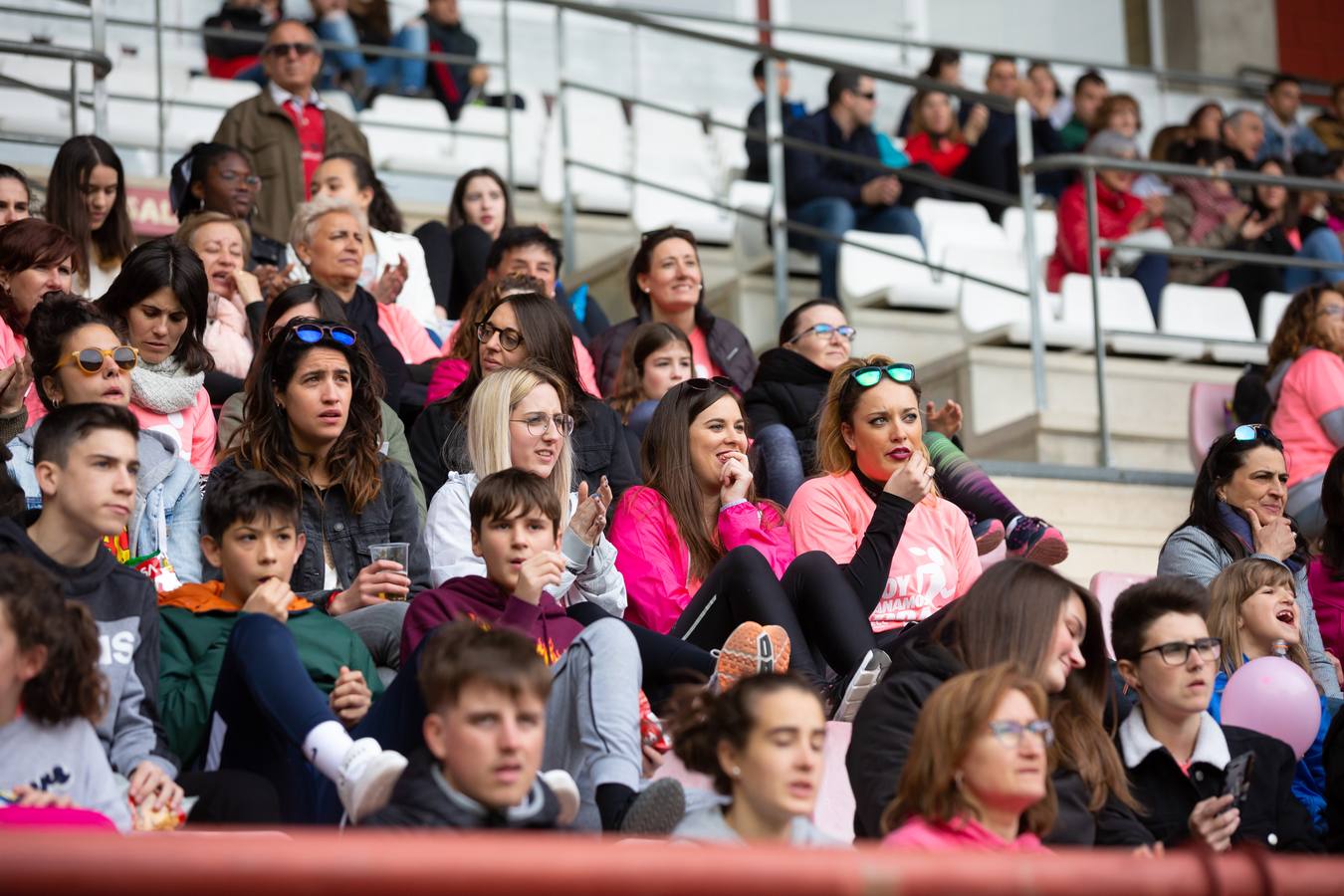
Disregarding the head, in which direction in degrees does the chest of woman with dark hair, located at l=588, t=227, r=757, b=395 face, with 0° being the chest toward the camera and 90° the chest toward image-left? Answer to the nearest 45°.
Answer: approximately 315°

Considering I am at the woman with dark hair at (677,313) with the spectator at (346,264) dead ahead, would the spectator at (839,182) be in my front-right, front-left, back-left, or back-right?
back-right

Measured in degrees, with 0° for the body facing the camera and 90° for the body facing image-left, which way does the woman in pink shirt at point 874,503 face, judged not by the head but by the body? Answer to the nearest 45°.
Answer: approximately 315°

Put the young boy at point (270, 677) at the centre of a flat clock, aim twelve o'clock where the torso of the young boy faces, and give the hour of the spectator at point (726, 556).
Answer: The spectator is roughly at 9 o'clock from the young boy.

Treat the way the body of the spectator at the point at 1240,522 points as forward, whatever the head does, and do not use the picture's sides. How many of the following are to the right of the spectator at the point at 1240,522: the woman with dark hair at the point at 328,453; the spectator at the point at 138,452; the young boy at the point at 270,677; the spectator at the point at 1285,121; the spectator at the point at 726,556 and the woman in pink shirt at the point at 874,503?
5
